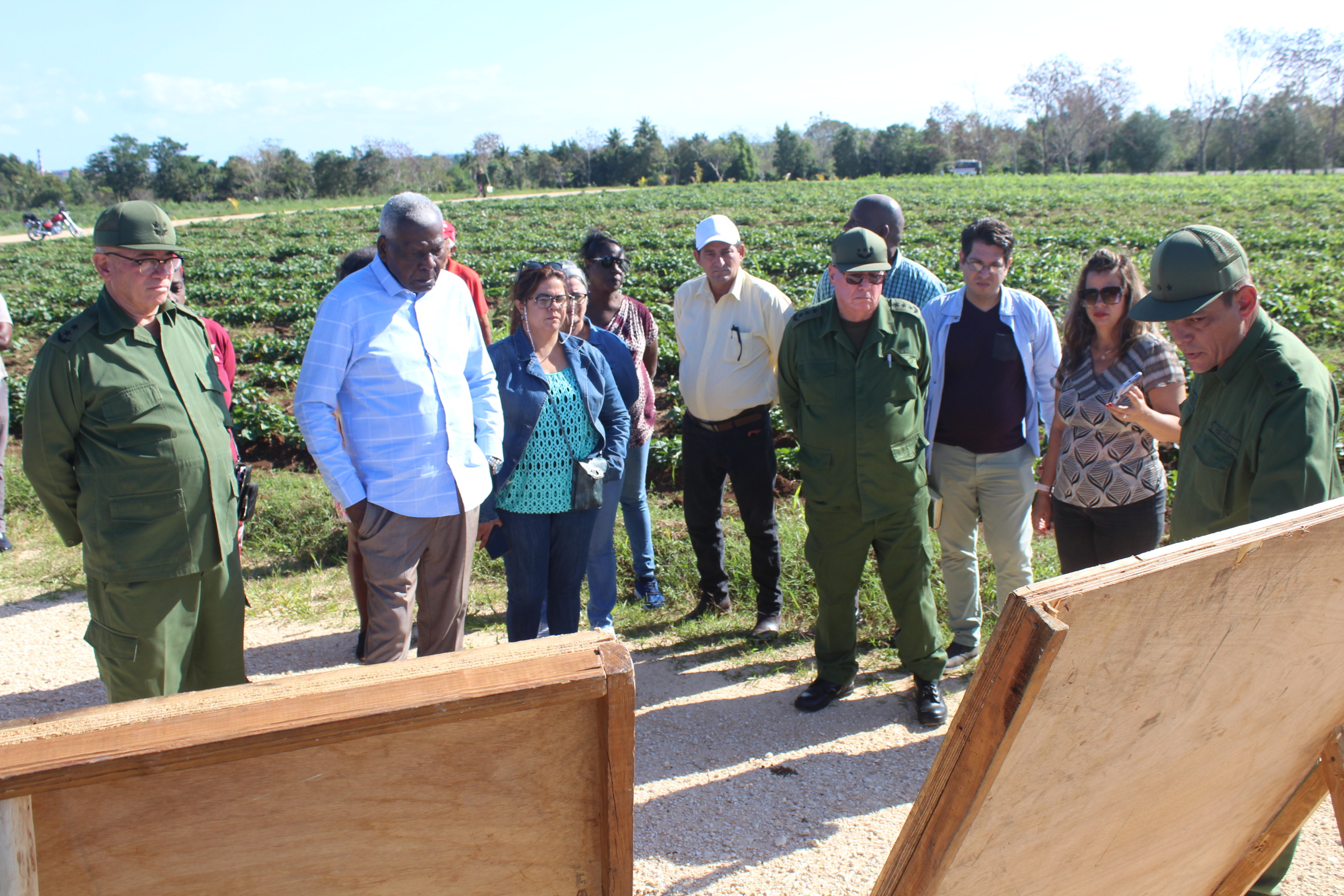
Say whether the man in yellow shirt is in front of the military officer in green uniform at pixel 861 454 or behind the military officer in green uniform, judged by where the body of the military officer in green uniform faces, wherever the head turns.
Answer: behind

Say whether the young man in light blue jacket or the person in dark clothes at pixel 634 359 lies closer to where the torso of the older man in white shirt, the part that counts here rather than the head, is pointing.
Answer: the young man in light blue jacket

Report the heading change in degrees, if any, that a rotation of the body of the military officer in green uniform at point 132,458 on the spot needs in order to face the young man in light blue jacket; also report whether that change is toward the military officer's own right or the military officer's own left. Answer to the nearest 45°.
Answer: approximately 45° to the military officer's own left

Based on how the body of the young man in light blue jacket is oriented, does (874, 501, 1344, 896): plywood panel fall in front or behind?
in front

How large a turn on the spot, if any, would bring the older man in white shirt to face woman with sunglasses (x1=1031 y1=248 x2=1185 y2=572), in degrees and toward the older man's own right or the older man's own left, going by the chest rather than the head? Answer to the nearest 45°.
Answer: approximately 45° to the older man's own left

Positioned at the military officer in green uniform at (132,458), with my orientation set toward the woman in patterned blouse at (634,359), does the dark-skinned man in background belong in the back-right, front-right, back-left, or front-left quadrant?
front-right

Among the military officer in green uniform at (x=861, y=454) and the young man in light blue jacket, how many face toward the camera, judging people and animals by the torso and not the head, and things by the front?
2

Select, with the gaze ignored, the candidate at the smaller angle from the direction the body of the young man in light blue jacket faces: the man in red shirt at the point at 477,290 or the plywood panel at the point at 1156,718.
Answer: the plywood panel

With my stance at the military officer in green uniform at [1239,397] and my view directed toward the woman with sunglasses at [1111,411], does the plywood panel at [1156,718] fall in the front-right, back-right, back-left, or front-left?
back-left

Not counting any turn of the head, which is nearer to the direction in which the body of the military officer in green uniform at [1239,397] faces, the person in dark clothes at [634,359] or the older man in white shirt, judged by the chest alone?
the older man in white shirt

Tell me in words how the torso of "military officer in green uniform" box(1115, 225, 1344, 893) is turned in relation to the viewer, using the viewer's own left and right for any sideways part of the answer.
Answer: facing the viewer and to the left of the viewer

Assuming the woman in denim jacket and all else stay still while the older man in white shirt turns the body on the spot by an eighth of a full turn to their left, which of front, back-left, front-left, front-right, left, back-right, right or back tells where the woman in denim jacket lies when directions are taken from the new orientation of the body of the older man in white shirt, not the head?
front-left

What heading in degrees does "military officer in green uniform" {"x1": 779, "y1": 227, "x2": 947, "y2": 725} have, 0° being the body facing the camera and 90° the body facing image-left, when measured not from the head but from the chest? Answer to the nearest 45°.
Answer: approximately 0°

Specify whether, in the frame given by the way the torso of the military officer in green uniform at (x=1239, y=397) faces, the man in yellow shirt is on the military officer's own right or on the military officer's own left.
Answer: on the military officer's own right

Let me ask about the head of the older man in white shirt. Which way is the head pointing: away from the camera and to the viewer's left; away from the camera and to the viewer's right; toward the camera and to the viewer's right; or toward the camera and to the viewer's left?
toward the camera and to the viewer's right

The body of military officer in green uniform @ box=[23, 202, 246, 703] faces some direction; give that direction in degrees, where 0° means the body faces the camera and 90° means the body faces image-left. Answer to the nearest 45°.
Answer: approximately 315°
